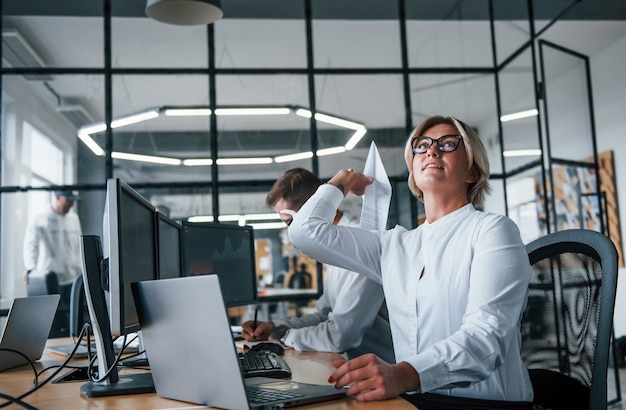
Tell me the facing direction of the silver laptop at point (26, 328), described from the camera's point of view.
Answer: facing away from the viewer and to the left of the viewer

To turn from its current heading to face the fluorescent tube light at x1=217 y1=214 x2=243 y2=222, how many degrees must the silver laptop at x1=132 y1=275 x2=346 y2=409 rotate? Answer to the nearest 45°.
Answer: approximately 45° to its left

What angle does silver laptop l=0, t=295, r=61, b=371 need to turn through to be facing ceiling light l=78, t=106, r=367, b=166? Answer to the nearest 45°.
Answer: approximately 90° to its right

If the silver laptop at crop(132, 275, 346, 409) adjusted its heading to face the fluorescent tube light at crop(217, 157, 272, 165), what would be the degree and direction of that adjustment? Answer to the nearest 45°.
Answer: approximately 45° to its left

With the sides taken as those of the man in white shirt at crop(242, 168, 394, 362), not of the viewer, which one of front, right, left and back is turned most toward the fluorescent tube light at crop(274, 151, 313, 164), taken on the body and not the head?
right

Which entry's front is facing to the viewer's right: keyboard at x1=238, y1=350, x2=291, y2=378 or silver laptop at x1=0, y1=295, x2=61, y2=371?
the keyboard

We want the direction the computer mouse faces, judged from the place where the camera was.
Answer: facing to the left of the viewer

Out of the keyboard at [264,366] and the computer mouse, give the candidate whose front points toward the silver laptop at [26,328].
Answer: the computer mouse

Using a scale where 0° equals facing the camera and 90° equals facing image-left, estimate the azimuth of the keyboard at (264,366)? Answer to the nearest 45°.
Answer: approximately 270°

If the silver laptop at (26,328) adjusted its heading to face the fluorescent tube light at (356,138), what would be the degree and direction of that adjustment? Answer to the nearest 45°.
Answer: approximately 90° to its right

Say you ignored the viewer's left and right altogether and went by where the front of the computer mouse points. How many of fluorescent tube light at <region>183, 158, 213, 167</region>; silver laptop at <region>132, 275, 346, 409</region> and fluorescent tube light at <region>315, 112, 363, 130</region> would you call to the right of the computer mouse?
2

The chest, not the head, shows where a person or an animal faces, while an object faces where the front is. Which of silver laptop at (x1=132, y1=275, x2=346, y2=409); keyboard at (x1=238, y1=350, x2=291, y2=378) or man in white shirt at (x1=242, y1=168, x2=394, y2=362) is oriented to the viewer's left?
the man in white shirt

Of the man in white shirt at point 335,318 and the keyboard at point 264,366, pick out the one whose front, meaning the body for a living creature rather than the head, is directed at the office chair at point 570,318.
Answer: the keyboard

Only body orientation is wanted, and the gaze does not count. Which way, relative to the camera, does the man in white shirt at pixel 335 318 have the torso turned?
to the viewer's left

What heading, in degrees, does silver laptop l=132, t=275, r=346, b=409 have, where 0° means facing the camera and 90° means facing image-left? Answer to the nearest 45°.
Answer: approximately 225°
